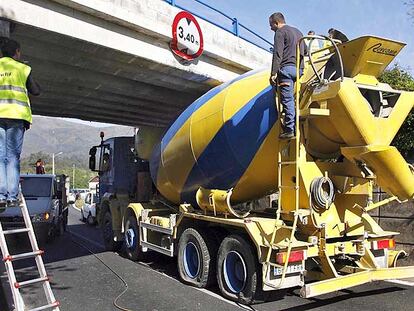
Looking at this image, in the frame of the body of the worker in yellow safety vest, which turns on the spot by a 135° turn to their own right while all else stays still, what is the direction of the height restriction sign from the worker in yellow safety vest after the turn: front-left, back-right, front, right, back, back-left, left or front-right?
back-left

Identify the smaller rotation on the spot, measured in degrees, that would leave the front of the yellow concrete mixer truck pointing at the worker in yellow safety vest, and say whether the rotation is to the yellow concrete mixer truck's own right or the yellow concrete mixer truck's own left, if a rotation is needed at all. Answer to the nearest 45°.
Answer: approximately 90° to the yellow concrete mixer truck's own left

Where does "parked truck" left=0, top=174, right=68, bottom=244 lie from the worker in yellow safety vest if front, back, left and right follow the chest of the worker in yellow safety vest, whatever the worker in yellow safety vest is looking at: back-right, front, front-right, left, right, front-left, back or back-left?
front-left

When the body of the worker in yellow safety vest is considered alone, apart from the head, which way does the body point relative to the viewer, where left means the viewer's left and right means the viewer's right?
facing away from the viewer and to the right of the viewer

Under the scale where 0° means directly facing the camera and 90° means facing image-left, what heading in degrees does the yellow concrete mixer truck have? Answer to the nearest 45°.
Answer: approximately 135°

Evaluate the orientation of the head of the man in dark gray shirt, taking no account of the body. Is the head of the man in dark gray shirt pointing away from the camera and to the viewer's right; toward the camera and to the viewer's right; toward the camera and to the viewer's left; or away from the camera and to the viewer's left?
away from the camera and to the viewer's left

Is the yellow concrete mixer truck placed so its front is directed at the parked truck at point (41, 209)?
yes

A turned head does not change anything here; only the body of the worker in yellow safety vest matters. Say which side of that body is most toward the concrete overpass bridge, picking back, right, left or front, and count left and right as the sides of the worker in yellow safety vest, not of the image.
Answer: front

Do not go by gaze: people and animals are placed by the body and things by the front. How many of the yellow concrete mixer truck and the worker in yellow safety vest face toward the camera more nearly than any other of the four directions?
0

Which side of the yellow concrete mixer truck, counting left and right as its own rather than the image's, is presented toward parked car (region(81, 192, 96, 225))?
front

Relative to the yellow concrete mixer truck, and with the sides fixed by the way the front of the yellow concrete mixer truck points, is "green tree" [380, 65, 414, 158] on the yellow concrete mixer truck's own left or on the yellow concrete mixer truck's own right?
on the yellow concrete mixer truck's own right
